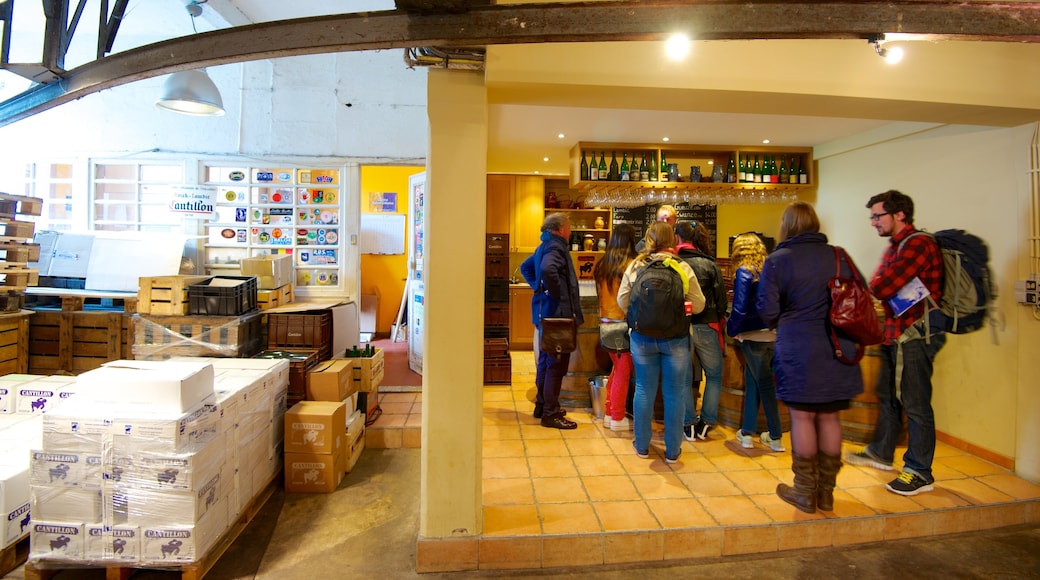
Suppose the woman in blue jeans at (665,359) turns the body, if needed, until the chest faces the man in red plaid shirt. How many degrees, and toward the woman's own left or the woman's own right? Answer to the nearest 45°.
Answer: approximately 90° to the woman's own right

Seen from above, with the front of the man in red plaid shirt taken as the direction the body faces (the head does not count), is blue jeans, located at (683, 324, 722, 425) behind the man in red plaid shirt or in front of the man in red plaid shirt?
in front

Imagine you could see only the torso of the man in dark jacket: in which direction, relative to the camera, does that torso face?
to the viewer's right

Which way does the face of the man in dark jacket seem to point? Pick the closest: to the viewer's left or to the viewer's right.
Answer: to the viewer's right

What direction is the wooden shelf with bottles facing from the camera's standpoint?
toward the camera

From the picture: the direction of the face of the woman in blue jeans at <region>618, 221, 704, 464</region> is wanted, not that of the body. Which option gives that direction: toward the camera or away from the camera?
away from the camera

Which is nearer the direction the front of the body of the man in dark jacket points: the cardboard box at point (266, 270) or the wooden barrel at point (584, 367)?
the wooden barrel

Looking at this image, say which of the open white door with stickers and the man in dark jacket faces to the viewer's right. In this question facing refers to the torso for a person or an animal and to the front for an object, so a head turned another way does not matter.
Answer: the man in dark jacket

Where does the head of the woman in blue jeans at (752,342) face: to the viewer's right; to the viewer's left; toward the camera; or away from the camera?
away from the camera

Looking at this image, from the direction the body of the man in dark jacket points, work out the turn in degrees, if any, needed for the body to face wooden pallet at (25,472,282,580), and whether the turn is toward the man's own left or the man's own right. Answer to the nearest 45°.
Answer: approximately 135° to the man's own right

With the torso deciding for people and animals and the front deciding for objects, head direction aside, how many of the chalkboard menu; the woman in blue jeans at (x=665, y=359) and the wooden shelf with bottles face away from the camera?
1

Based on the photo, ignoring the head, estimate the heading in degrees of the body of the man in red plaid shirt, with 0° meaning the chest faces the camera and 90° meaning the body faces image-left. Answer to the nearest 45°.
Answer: approximately 90°

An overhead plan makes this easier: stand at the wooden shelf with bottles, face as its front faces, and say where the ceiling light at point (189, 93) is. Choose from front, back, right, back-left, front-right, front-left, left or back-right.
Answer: front-right

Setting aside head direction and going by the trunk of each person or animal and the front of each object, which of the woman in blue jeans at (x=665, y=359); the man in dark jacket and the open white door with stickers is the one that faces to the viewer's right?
the man in dark jacket

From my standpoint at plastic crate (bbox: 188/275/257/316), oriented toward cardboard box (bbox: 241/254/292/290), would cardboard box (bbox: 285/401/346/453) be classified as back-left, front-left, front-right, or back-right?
back-right
